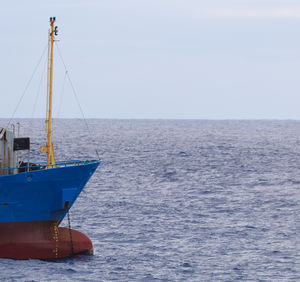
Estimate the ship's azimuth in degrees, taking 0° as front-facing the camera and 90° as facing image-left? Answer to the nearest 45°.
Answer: approximately 270°
